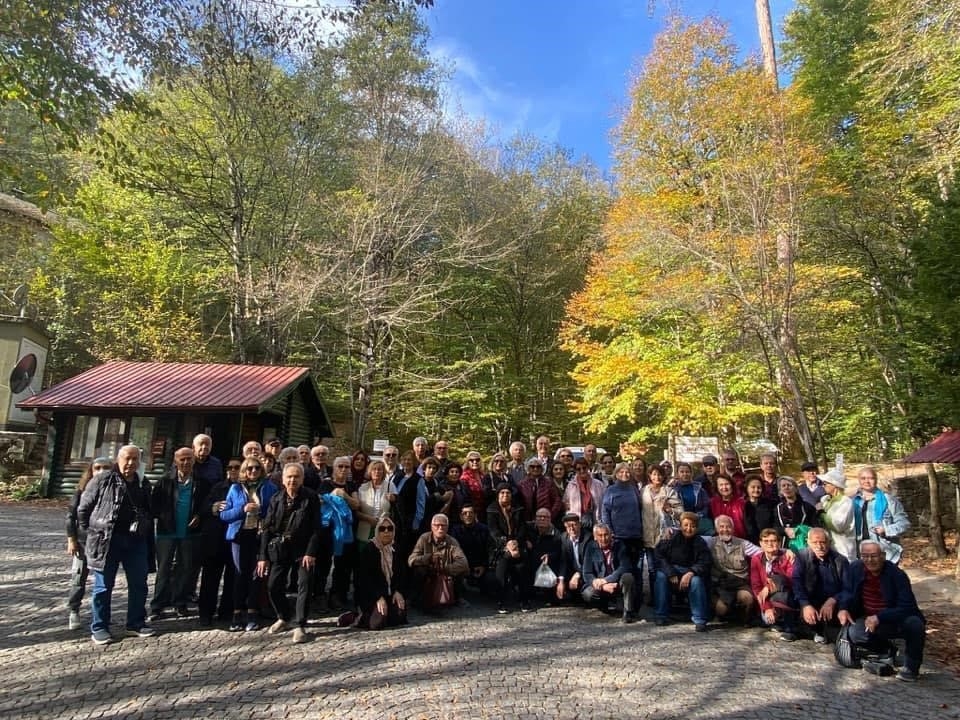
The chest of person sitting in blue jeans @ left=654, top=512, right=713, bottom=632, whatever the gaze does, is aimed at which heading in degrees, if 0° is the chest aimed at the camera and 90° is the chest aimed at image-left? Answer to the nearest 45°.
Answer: approximately 0°

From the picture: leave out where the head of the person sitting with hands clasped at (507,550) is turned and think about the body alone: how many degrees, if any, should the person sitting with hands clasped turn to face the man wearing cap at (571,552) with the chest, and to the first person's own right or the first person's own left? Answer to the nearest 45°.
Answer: approximately 90° to the first person's own left

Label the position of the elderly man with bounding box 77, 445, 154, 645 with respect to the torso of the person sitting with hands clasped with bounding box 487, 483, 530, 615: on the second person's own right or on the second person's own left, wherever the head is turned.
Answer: on the second person's own right

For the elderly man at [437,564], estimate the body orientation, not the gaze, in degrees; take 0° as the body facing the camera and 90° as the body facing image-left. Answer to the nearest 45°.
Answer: approximately 0°
